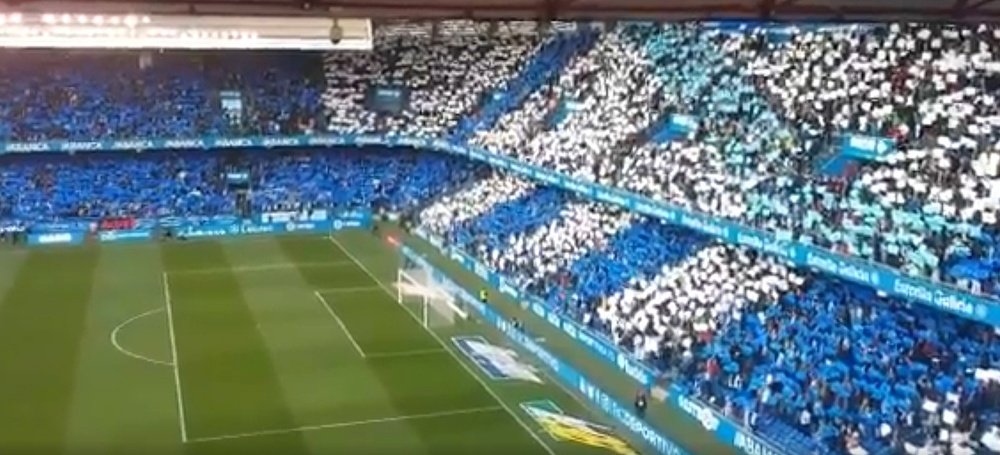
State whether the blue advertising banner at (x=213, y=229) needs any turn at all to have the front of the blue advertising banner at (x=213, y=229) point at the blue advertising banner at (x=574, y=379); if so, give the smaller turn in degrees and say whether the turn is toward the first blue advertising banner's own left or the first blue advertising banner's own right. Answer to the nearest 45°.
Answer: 0° — it already faces it

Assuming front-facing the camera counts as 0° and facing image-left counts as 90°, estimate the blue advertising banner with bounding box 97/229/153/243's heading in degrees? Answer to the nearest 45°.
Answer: approximately 0°

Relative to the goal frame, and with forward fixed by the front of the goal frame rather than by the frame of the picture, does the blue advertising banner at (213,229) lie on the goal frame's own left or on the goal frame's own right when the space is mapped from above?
on the goal frame's own right

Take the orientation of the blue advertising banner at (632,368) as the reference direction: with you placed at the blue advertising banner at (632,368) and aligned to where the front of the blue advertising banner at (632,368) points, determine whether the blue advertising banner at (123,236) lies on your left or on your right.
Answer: on your right

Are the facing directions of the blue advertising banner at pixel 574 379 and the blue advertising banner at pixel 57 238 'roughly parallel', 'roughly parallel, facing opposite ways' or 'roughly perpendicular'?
roughly perpendicular

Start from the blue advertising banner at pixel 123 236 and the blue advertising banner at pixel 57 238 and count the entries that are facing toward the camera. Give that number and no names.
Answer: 2

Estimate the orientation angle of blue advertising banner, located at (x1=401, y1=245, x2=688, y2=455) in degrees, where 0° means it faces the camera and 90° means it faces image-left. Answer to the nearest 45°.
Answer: approximately 45°

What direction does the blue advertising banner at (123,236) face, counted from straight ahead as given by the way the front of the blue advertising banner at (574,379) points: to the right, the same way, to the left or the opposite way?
to the left

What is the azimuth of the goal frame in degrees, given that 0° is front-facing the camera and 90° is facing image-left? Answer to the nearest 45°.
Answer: approximately 45°

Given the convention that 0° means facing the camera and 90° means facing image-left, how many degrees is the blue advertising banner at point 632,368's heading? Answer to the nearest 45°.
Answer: approximately 45°
